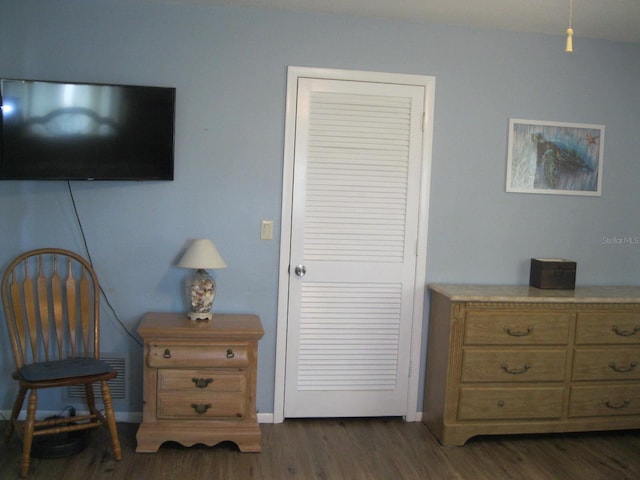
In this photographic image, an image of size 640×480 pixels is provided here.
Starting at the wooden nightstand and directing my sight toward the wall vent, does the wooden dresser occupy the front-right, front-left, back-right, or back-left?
back-right

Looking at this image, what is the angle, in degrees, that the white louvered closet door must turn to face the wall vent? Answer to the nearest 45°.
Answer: approximately 90° to its right
